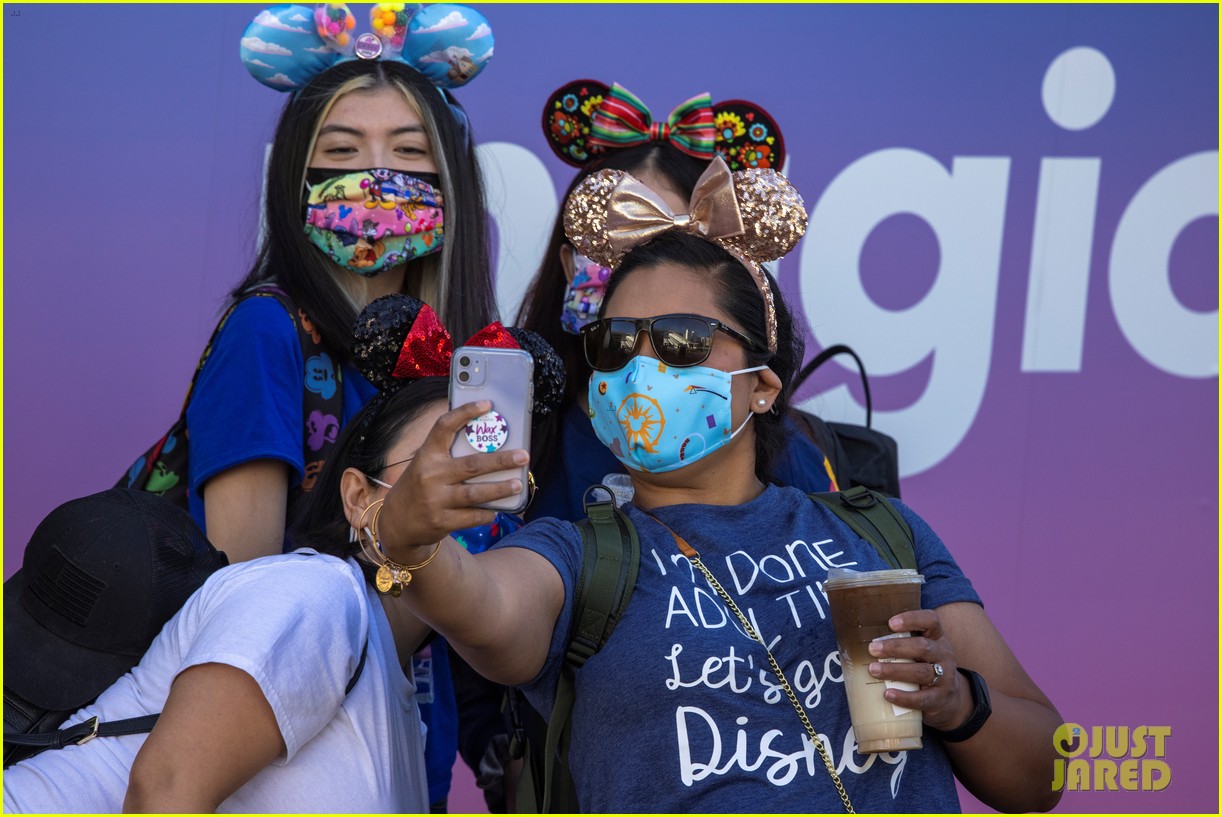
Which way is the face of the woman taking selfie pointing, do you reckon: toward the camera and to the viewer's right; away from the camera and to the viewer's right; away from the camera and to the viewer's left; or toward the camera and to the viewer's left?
toward the camera and to the viewer's left

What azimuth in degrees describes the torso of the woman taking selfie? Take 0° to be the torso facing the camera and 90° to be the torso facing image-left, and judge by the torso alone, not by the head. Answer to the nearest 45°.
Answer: approximately 0°
